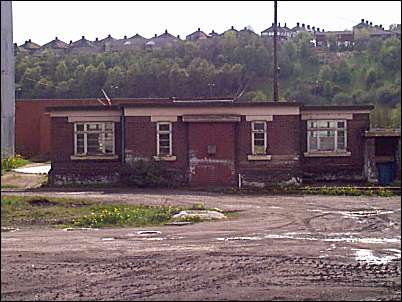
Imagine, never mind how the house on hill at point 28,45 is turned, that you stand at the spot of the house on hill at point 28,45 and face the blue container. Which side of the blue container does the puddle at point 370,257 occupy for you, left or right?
right

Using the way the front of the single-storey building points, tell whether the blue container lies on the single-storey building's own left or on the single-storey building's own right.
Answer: on the single-storey building's own left

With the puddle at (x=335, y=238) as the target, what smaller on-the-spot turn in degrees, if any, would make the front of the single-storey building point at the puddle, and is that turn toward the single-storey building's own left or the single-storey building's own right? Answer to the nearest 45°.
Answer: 0° — it already faces it

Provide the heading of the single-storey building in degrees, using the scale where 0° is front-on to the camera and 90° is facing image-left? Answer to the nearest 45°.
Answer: approximately 0°
